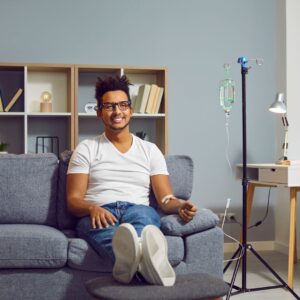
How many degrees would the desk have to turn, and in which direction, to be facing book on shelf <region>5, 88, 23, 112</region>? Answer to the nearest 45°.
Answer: approximately 45° to its right

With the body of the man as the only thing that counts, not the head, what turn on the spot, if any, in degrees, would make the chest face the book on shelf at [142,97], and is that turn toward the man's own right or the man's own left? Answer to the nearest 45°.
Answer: approximately 180°

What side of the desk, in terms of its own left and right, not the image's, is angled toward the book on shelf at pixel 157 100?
right

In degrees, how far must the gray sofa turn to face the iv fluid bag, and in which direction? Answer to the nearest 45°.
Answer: approximately 135° to its left

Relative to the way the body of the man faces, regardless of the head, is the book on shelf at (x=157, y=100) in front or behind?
behind

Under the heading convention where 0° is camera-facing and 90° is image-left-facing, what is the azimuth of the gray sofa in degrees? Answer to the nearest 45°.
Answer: approximately 0°

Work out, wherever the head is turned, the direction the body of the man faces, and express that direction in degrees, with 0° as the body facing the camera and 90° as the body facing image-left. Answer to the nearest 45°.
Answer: approximately 0°
